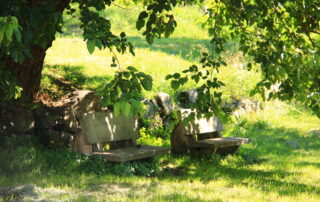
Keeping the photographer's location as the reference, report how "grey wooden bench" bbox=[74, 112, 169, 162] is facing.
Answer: facing the viewer and to the right of the viewer

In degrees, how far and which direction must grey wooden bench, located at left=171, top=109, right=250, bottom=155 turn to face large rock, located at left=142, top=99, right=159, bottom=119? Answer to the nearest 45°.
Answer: approximately 180°

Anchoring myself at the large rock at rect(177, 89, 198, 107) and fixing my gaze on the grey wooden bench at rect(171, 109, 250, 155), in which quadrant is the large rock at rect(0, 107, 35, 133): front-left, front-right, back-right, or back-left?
front-right

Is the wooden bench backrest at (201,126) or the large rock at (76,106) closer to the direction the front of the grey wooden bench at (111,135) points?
the wooden bench backrest

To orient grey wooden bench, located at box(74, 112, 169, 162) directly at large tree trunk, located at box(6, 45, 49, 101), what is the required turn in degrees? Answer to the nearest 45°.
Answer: approximately 135° to its right

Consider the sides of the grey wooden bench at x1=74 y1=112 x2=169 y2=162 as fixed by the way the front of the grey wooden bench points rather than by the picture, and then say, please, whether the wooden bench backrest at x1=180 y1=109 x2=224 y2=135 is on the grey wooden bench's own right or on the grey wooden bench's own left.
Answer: on the grey wooden bench's own left

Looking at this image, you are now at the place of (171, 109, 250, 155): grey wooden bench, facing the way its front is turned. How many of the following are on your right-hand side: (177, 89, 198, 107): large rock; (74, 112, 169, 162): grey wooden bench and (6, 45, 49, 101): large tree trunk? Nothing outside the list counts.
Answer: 2

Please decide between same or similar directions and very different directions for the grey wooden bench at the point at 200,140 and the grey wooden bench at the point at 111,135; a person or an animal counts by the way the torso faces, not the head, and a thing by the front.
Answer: same or similar directions

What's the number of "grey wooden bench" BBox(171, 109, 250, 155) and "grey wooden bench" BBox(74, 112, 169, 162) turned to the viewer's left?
0

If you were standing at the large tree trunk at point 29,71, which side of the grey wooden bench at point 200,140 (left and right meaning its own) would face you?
right

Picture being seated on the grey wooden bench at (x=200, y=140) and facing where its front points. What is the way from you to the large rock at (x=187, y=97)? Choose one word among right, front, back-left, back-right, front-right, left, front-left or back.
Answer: back-left

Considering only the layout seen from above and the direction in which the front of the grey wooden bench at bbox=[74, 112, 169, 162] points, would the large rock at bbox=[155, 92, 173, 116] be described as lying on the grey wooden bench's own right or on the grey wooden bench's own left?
on the grey wooden bench's own left

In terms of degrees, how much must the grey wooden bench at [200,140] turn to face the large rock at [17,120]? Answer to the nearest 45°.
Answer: approximately 90° to its right
